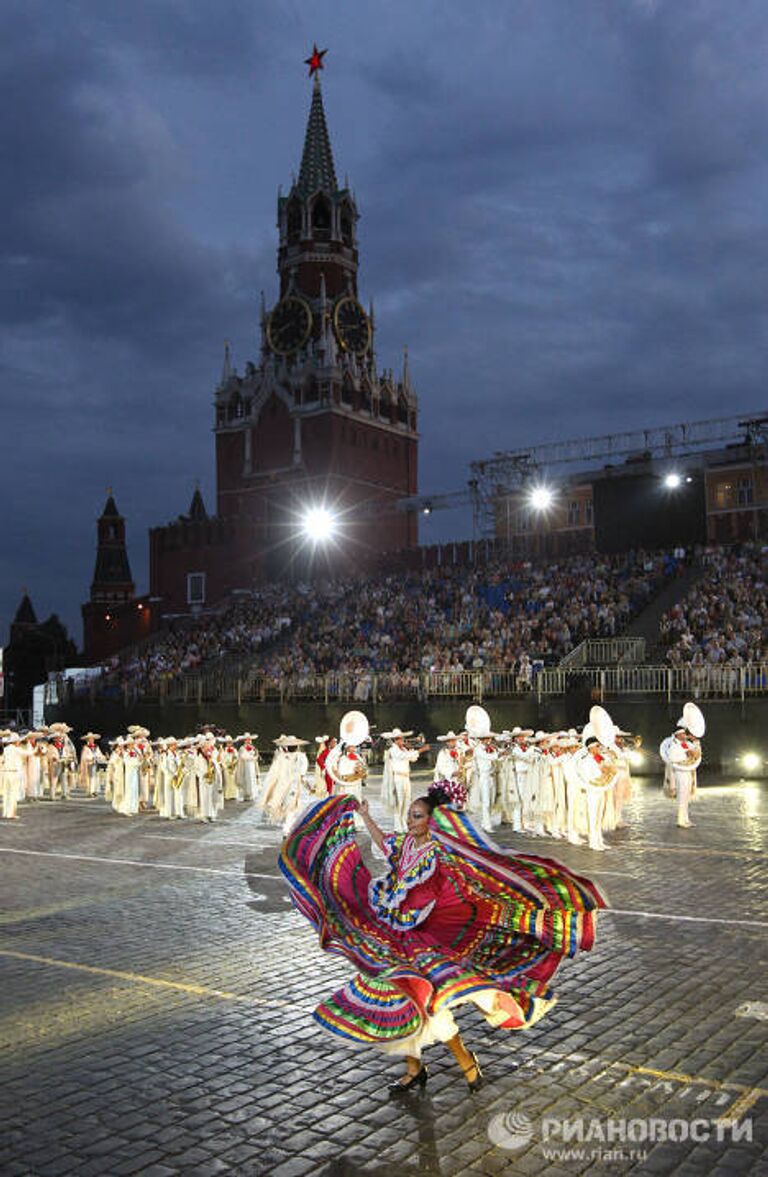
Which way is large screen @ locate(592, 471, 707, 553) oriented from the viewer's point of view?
toward the camera

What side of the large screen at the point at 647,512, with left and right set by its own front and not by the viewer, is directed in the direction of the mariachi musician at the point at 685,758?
front

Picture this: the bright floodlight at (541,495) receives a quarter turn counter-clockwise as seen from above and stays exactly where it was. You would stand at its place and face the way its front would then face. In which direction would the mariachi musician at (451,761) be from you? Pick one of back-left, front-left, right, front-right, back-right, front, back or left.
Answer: right

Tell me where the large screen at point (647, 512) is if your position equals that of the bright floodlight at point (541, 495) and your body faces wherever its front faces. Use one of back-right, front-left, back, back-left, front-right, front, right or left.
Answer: left

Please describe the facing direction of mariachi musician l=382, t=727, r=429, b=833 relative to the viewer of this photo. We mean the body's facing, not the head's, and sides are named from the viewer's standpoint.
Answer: facing the viewer and to the right of the viewer

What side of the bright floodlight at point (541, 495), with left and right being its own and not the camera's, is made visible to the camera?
front

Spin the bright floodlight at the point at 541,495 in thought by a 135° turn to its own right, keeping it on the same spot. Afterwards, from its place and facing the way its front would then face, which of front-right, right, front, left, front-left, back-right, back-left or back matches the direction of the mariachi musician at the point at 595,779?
back-left

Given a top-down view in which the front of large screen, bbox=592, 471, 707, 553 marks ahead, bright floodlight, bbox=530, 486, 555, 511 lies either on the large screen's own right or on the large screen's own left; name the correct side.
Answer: on the large screen's own right

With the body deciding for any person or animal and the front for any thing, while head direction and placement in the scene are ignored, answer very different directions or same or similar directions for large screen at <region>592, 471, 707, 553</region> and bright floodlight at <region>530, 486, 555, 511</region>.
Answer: same or similar directions

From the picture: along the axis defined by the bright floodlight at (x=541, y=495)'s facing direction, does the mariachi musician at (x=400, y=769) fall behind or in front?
in front
